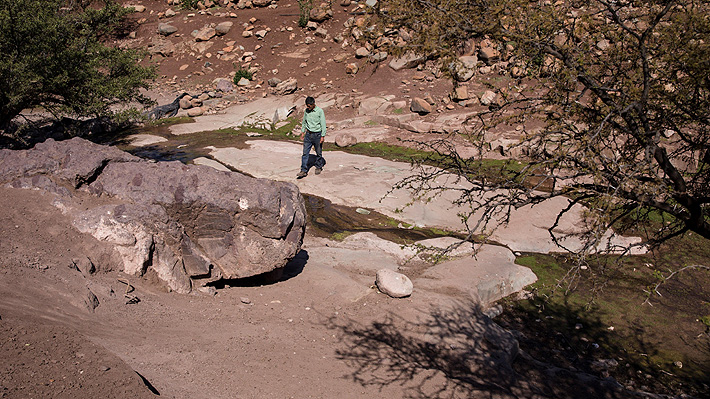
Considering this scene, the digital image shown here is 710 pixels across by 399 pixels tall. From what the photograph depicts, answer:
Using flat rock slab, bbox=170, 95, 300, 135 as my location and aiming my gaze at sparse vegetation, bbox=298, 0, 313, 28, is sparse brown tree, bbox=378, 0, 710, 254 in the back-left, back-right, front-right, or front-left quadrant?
back-right

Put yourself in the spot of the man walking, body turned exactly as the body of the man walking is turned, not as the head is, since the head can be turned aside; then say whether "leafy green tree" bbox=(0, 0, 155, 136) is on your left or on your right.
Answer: on your right

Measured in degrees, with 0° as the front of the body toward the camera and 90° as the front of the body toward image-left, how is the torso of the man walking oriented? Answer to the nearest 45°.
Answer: approximately 45°

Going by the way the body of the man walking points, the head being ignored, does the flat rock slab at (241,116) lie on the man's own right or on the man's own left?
on the man's own right

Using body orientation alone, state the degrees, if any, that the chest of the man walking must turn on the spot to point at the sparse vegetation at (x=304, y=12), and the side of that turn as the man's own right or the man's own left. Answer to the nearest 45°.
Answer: approximately 135° to the man's own right

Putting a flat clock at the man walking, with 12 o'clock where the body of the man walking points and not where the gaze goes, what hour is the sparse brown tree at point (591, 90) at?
The sparse brown tree is roughly at 10 o'clock from the man walking.

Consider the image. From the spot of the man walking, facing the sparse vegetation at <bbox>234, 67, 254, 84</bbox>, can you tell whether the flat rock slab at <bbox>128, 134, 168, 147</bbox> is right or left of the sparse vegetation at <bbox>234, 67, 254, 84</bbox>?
left

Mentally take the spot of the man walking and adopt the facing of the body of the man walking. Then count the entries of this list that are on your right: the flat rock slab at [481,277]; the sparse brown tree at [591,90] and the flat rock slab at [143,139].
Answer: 1

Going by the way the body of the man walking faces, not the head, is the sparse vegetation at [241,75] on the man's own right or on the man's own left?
on the man's own right

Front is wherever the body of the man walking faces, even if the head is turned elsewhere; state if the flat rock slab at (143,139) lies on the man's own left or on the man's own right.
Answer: on the man's own right
